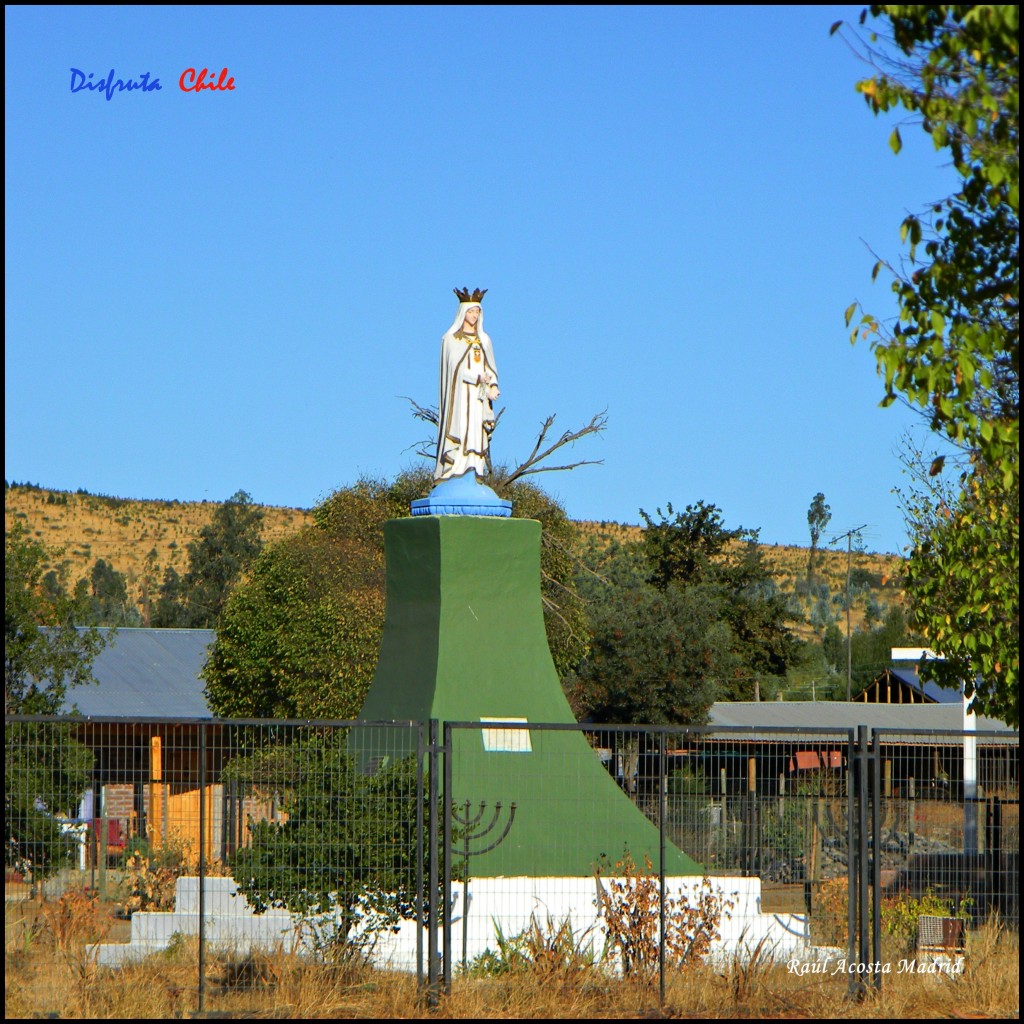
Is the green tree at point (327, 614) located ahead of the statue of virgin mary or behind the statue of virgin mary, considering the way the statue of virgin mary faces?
behind

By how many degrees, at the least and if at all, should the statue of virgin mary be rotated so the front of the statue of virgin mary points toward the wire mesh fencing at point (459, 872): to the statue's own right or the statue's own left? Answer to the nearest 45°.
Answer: approximately 45° to the statue's own right

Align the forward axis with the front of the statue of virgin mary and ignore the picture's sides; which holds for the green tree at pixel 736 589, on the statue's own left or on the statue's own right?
on the statue's own left

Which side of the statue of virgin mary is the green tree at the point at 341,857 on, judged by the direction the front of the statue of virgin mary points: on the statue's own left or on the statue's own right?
on the statue's own right

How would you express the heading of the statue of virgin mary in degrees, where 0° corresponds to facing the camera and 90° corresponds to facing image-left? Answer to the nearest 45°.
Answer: approximately 315°

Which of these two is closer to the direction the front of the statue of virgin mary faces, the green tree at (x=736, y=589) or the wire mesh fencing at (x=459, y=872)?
the wire mesh fencing

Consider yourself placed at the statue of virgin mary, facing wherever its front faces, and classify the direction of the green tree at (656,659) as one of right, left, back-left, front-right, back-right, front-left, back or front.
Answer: back-left
